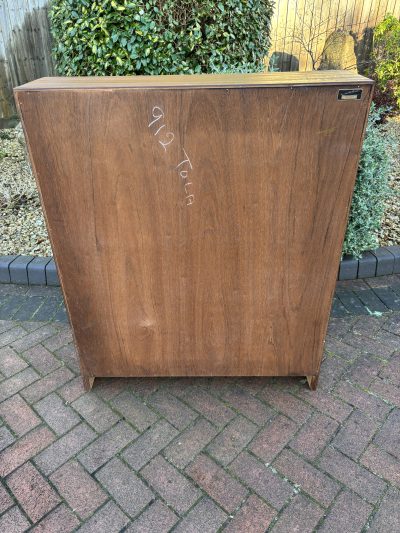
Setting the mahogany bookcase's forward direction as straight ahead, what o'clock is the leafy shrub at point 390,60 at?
The leafy shrub is roughly at 1 o'clock from the mahogany bookcase.

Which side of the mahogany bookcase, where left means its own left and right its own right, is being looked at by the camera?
back

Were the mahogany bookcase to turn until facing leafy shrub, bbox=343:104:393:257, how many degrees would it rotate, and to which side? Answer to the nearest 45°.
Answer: approximately 45° to its right

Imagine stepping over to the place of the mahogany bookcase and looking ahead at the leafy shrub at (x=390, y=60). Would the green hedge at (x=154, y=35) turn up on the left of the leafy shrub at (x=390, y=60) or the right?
left

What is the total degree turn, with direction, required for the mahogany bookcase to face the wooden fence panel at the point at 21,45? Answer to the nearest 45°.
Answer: approximately 45° to its left

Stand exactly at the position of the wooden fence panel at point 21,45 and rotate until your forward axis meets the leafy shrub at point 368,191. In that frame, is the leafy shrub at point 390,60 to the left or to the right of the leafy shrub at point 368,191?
left

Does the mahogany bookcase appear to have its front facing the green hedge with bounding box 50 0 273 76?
yes
